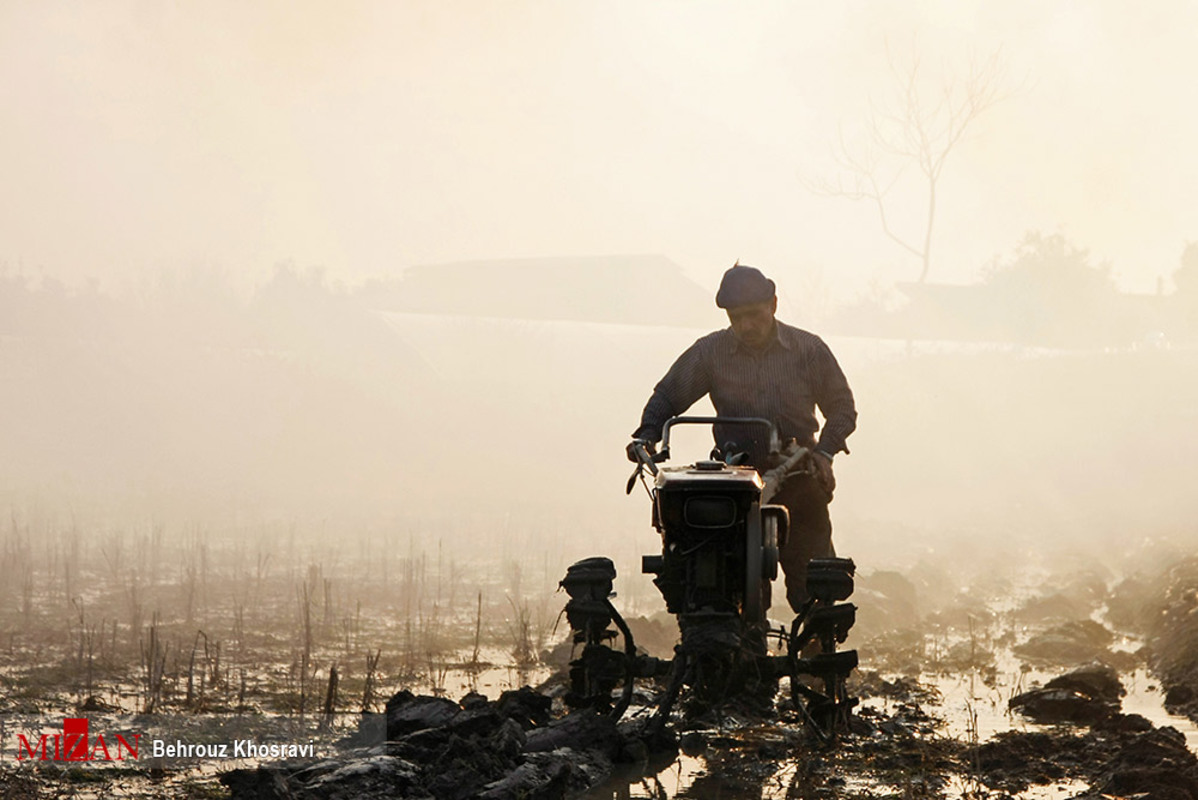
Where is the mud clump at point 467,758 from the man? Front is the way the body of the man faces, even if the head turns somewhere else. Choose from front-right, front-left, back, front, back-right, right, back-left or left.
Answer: front-right

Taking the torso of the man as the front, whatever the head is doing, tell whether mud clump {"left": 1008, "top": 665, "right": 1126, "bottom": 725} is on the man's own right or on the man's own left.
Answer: on the man's own left

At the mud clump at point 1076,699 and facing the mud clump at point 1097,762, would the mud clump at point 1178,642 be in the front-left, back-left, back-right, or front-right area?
back-left

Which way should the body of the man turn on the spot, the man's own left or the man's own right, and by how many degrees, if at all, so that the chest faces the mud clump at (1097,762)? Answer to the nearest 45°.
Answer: approximately 45° to the man's own left

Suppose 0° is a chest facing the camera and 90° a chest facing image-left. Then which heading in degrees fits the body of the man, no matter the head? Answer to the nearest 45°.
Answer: approximately 0°

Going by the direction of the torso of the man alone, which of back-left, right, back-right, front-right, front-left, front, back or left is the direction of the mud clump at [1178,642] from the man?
back-left
